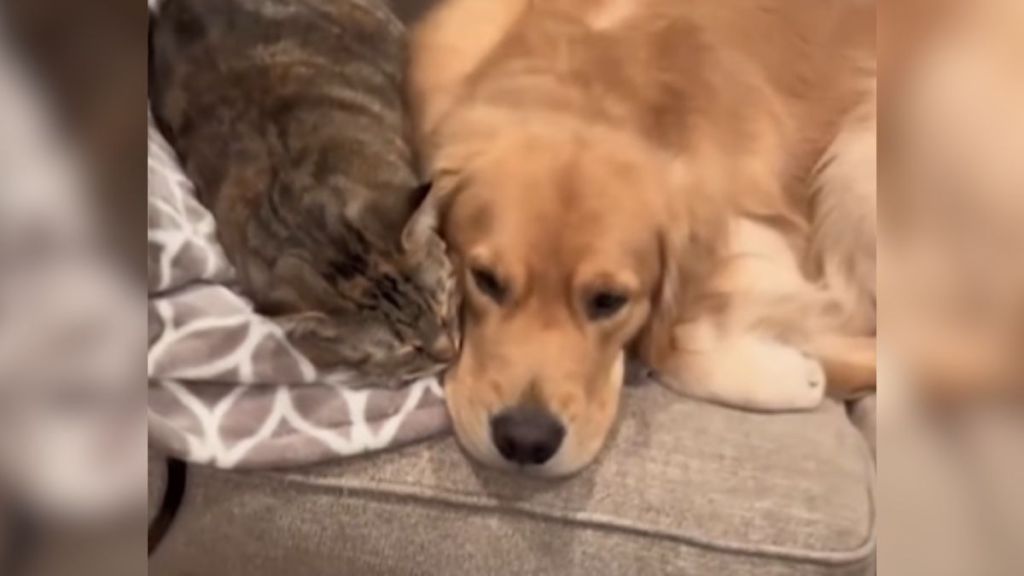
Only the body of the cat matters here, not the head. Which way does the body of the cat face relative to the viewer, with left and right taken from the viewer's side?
facing the viewer and to the right of the viewer
